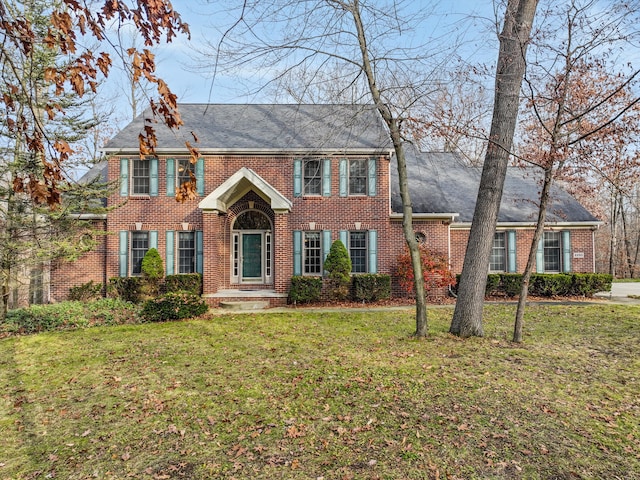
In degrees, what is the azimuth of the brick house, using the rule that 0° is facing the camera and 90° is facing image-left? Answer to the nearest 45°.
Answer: approximately 0°

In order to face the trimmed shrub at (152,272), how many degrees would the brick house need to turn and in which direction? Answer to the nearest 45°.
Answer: approximately 90° to its right

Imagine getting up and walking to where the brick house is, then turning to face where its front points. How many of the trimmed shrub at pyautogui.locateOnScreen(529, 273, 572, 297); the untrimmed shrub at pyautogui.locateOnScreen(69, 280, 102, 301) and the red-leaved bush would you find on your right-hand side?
1

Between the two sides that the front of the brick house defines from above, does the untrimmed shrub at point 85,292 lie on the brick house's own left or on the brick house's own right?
on the brick house's own right

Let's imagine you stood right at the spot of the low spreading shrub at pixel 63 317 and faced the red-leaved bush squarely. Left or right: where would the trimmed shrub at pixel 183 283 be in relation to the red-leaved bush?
left
